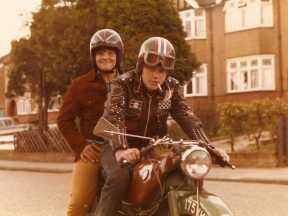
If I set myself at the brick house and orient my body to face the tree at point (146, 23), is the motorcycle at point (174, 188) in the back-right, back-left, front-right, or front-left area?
front-left

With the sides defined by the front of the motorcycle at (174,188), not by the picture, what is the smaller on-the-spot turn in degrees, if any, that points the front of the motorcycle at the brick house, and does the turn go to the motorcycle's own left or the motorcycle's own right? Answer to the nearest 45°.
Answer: approximately 135° to the motorcycle's own left

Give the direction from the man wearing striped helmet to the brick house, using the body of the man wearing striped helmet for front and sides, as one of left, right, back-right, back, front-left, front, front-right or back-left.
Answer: back-left

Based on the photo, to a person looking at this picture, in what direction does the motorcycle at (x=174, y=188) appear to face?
facing the viewer and to the right of the viewer

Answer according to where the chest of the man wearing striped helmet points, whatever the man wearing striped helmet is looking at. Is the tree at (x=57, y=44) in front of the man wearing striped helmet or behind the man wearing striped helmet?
behind

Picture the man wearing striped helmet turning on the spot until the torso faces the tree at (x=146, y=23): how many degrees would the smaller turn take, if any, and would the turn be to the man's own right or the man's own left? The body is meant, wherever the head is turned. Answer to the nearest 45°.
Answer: approximately 135° to the man's own left

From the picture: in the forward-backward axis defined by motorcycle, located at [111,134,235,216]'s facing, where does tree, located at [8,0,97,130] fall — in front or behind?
behind
